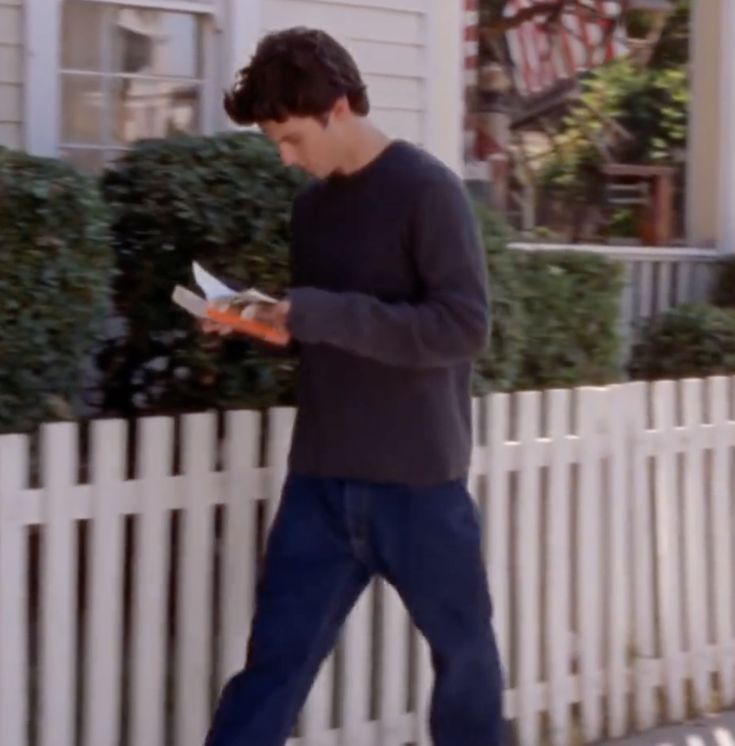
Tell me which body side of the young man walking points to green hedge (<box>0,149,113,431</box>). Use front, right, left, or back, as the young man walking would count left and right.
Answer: right

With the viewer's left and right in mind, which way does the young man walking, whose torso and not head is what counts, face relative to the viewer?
facing the viewer and to the left of the viewer

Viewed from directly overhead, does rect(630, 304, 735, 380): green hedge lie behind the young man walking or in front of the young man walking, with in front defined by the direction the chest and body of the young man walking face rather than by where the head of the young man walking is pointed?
behind

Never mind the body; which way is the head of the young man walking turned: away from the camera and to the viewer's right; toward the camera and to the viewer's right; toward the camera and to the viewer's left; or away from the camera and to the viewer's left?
toward the camera and to the viewer's left

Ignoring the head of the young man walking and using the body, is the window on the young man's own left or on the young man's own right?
on the young man's own right
